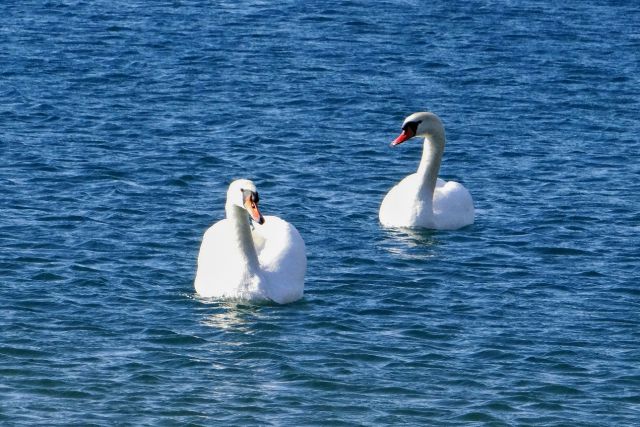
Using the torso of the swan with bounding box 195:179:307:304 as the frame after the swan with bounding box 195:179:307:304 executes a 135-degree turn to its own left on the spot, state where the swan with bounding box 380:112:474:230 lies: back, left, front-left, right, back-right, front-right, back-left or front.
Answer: front

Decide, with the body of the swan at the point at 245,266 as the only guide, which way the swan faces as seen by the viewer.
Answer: toward the camera
